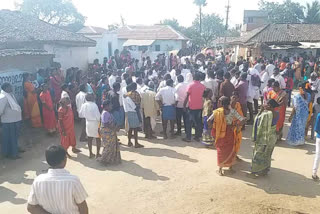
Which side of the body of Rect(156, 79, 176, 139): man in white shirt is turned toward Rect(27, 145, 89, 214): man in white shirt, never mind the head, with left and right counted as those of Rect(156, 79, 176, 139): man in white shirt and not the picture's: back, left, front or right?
back

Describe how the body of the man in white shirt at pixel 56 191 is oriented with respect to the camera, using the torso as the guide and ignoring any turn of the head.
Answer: away from the camera

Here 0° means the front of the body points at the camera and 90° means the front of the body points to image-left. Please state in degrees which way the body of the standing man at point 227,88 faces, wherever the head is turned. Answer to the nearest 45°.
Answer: approximately 180°

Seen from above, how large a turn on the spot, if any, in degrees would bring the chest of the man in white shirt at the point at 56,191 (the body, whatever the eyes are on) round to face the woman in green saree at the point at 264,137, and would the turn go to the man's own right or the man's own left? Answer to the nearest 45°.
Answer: approximately 45° to the man's own right

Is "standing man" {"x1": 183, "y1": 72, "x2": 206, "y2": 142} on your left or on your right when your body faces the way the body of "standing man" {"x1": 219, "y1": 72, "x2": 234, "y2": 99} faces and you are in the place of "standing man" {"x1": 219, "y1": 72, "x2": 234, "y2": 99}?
on your left

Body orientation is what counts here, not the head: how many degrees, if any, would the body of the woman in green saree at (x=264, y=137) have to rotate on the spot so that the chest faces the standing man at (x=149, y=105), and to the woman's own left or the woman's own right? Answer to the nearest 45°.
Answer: approximately 90° to the woman's own left

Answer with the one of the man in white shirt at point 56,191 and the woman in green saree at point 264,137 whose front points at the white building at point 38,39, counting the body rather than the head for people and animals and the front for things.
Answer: the man in white shirt

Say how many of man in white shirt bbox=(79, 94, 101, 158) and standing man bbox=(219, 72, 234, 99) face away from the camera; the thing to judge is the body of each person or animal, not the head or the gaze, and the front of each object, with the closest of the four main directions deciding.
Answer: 2

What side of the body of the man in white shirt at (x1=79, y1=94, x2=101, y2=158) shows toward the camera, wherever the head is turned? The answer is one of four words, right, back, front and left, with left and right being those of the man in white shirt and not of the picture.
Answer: back

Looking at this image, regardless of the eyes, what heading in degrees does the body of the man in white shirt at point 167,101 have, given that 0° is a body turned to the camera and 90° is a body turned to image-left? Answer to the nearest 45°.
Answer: approximately 180°
